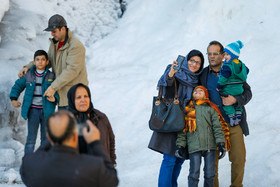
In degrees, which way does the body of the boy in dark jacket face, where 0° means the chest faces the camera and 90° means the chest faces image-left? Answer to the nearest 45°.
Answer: approximately 0°

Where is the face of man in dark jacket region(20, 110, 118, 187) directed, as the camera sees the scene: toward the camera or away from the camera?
away from the camera

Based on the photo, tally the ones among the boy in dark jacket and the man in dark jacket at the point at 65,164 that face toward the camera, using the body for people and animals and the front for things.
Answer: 1

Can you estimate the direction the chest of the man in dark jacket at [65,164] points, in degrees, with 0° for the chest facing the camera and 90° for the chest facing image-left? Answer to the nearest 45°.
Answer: approximately 180°

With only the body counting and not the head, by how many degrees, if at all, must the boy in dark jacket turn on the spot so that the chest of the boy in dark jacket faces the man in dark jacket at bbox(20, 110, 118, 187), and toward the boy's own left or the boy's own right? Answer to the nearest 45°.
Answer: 0° — they already face them

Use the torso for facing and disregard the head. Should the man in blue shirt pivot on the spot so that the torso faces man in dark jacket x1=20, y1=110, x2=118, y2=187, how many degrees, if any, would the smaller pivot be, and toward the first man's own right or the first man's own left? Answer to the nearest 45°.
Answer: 0° — they already face them

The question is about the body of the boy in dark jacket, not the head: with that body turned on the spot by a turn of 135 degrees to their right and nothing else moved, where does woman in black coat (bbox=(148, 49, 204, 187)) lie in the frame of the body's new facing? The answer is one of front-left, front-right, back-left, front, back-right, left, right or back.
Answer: back

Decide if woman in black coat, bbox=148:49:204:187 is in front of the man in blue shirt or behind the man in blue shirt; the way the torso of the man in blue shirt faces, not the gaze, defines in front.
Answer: in front

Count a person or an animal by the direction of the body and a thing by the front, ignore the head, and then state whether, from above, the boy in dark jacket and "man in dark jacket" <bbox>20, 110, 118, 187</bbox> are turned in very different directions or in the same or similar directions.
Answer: very different directions

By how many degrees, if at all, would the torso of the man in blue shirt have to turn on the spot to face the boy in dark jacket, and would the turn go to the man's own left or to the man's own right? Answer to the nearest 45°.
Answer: approximately 45° to the man's own right

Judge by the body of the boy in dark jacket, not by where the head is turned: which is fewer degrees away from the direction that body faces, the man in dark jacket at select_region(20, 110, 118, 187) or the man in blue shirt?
the man in dark jacket

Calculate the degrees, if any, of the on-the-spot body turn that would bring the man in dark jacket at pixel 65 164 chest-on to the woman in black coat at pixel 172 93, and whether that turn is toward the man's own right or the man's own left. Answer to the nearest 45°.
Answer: approximately 45° to the man's own right
